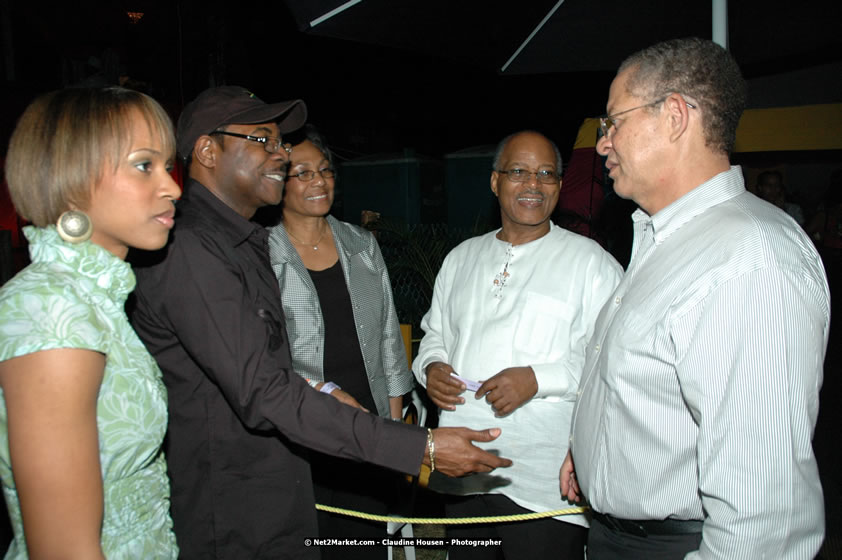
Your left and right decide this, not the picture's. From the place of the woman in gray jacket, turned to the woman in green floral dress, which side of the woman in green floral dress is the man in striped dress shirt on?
left

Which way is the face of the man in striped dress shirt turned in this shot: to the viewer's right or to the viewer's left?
to the viewer's left

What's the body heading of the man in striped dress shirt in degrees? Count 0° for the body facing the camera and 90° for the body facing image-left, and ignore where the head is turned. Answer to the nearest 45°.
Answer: approximately 90°

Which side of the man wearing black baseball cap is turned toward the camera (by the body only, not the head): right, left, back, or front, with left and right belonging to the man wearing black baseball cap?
right

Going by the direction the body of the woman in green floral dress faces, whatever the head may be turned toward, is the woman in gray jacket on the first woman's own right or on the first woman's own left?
on the first woman's own left

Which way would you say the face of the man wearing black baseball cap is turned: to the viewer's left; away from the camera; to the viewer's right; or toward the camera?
to the viewer's right

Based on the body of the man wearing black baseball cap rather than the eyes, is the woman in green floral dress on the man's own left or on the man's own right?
on the man's own right

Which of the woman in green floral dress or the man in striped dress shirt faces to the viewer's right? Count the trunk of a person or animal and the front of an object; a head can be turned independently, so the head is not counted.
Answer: the woman in green floral dress

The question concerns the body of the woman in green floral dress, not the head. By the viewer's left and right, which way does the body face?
facing to the right of the viewer
